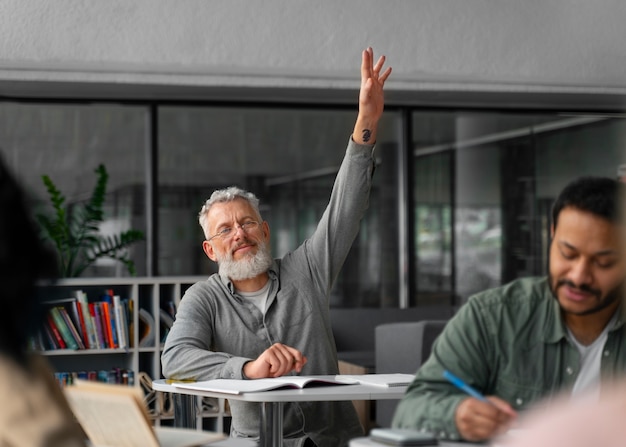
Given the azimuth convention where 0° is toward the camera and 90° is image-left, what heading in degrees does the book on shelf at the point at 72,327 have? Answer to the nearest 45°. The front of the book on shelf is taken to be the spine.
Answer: approximately 0°

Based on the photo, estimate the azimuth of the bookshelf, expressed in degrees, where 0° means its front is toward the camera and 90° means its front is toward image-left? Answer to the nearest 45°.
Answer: approximately 0°

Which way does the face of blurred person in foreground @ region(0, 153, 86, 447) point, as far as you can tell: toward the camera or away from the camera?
away from the camera

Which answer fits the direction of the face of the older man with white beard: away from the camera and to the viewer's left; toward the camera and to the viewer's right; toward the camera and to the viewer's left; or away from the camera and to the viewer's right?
toward the camera and to the viewer's right

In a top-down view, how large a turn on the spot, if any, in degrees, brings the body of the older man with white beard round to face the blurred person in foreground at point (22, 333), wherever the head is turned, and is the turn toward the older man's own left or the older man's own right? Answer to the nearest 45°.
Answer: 0° — they already face them

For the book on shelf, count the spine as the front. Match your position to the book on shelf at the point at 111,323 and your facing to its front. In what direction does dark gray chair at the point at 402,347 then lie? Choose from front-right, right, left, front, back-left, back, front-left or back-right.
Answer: front-left
